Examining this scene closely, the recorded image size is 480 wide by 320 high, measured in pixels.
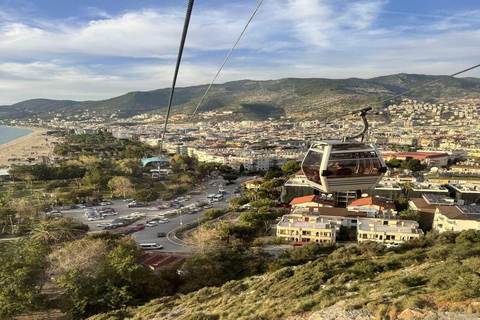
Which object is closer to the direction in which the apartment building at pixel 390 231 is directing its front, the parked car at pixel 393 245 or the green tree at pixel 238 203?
the parked car

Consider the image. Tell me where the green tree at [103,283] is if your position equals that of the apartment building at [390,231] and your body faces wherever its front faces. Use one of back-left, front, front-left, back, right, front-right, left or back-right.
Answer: front-right

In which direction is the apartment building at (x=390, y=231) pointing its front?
toward the camera

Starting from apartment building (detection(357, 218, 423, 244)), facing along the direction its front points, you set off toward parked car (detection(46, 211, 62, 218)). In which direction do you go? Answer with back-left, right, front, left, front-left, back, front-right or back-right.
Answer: right

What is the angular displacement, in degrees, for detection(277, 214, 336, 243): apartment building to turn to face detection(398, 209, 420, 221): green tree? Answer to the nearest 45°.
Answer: approximately 135° to its left

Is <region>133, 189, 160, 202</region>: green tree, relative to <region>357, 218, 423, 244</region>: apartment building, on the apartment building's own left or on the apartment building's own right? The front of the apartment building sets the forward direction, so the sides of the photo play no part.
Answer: on the apartment building's own right

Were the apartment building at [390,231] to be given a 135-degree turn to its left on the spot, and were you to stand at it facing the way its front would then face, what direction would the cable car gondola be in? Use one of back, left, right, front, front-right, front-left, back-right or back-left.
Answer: back-right

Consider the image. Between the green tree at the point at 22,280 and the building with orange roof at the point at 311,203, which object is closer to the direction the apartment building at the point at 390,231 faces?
the green tree

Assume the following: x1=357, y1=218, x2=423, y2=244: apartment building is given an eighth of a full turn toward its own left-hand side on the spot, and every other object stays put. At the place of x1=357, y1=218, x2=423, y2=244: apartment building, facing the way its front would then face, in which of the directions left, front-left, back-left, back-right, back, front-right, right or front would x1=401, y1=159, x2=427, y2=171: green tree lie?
back-left

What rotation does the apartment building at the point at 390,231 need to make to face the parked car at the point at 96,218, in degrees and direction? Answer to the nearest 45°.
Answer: approximately 90° to its right

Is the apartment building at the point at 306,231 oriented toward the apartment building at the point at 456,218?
no

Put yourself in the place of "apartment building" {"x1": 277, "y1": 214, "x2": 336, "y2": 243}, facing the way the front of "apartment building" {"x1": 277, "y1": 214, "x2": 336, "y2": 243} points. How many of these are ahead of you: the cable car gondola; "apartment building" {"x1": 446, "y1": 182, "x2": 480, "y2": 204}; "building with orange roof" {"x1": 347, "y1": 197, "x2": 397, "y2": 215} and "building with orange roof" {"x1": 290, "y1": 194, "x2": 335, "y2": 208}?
1

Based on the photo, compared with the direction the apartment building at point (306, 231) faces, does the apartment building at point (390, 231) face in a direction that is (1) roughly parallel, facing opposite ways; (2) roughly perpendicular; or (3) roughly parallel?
roughly parallel

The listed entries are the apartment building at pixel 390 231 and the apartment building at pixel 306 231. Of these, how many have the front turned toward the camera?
2

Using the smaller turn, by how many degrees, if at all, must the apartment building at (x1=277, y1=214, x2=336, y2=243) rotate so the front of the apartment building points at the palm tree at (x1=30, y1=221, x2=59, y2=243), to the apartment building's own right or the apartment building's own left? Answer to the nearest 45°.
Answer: approximately 90° to the apartment building's own right

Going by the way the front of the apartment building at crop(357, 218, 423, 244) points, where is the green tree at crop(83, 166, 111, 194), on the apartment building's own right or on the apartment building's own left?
on the apartment building's own right

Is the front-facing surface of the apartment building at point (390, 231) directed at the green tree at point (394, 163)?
no

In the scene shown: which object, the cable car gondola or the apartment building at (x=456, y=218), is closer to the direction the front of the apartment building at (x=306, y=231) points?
the cable car gondola
